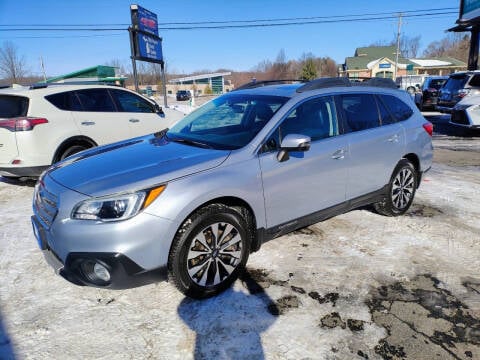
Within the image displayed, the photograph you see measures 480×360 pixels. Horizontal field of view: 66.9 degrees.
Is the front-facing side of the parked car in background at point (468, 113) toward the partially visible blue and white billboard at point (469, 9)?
no

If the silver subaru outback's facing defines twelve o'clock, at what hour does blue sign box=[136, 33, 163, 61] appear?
The blue sign is roughly at 4 o'clock from the silver subaru outback.

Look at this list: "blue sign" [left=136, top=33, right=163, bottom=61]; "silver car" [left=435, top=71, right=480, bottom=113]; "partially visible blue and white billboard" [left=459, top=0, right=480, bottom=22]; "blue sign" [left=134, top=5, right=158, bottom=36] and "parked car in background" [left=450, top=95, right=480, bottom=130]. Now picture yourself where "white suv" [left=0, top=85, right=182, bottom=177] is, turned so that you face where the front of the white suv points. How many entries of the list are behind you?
0

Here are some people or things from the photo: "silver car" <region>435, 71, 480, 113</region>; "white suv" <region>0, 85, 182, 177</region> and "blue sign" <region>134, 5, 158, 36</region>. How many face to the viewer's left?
0

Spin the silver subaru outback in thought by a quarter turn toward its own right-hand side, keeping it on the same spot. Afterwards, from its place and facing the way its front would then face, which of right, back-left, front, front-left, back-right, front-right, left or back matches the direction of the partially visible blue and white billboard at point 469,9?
right

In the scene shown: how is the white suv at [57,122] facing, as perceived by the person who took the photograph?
facing away from the viewer and to the right of the viewer

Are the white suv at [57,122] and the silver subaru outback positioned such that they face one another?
no

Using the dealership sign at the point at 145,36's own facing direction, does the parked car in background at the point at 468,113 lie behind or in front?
in front

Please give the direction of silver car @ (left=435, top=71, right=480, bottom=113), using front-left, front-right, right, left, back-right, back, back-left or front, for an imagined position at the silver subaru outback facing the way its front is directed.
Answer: back

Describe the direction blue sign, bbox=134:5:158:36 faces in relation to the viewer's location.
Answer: facing the viewer and to the right of the viewer

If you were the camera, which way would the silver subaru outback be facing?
facing the viewer and to the left of the viewer
